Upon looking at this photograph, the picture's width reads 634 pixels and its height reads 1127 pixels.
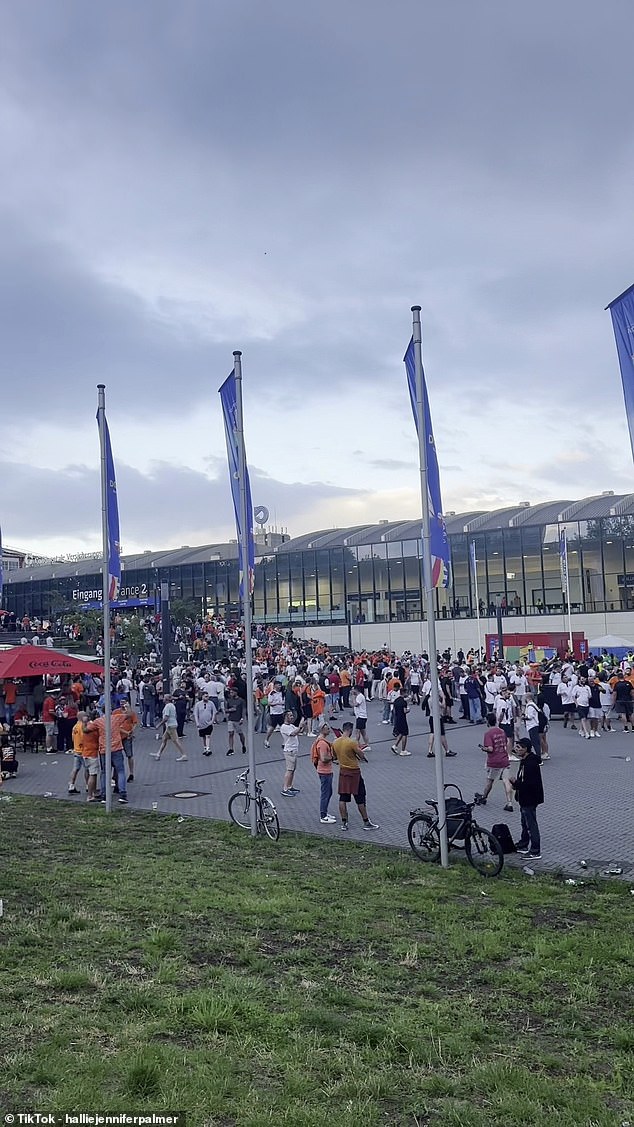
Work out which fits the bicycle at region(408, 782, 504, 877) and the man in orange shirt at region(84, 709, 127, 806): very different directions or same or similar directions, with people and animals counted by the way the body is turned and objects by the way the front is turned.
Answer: very different directions

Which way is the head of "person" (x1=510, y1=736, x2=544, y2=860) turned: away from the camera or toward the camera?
toward the camera
